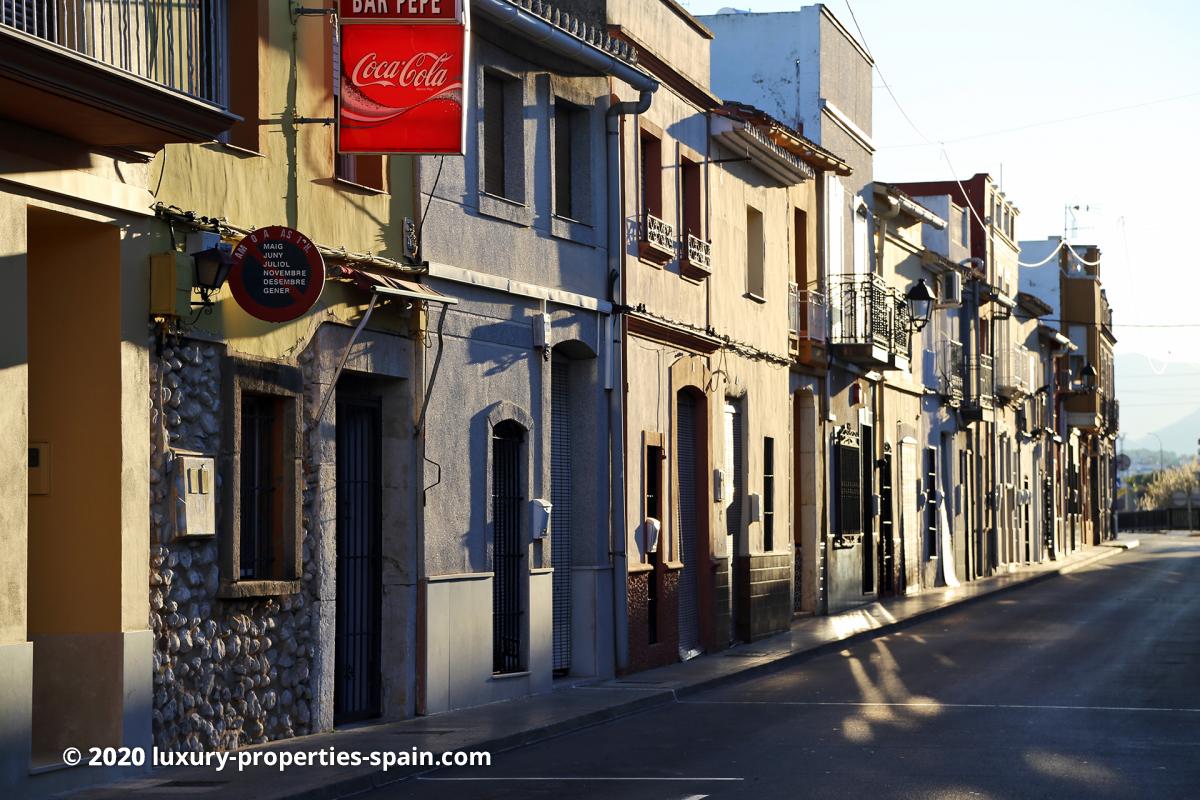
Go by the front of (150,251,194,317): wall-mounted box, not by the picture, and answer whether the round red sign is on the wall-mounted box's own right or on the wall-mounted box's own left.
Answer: on the wall-mounted box's own left

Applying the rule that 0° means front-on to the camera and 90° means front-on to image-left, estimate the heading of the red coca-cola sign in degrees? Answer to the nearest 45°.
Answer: approximately 0°

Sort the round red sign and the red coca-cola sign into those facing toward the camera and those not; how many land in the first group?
2

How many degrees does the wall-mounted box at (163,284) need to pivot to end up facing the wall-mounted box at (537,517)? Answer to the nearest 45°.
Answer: approximately 90° to its left

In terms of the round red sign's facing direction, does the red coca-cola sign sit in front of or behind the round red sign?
behind

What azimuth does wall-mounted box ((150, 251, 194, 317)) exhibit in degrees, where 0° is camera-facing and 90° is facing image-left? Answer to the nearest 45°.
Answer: approximately 315°

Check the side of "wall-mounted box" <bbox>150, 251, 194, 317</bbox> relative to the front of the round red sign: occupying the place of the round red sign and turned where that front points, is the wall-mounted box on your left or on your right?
on your right

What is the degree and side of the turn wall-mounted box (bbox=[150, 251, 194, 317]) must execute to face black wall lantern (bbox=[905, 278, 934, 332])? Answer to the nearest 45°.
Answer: approximately 90° to its left

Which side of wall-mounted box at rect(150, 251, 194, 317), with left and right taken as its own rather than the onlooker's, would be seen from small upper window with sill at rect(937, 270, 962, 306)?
left

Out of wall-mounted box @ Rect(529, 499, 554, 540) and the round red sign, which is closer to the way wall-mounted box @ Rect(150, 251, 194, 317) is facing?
the round red sign

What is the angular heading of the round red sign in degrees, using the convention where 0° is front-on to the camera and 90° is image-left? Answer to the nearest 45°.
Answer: approximately 0°
